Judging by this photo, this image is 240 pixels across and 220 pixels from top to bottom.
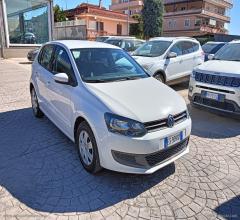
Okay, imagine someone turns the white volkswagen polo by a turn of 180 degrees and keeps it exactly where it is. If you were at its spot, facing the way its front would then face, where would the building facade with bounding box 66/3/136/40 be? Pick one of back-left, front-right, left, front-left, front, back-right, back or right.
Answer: front-right

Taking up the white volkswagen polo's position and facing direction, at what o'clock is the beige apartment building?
The beige apartment building is roughly at 8 o'clock from the white volkswagen polo.

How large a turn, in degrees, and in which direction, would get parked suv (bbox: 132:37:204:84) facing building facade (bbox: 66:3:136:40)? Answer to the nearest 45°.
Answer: approximately 135° to its right

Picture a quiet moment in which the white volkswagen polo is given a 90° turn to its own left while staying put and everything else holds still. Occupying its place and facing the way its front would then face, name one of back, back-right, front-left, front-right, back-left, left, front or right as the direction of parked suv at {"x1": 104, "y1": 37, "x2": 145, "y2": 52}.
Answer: front-left

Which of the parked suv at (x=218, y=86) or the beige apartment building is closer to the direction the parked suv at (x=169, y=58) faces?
the parked suv

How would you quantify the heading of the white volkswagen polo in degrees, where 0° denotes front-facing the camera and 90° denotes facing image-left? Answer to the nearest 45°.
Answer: approximately 315°

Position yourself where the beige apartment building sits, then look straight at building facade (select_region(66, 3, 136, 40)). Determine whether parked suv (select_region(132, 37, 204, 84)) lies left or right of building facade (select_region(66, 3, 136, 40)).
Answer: left

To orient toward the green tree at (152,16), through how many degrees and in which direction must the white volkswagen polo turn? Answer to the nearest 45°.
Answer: approximately 135° to its left

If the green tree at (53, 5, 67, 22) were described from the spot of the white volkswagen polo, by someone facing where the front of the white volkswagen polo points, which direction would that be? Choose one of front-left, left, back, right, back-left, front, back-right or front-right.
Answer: back-left

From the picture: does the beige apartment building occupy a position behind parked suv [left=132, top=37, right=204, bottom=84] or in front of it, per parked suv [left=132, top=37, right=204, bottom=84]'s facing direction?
behind

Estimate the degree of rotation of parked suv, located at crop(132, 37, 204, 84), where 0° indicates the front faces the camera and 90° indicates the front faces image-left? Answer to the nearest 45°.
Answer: approximately 45°

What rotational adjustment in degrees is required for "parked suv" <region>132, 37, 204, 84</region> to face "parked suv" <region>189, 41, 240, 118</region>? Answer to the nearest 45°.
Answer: approximately 45° to its left

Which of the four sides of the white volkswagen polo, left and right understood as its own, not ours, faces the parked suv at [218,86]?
left

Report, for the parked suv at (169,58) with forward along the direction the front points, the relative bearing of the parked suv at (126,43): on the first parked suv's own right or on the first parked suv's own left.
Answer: on the first parked suv's own right

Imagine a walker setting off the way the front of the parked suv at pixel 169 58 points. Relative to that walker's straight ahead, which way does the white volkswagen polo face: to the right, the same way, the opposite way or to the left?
to the left

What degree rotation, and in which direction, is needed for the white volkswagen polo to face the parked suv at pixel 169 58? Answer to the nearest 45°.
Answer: approximately 135° to its left
